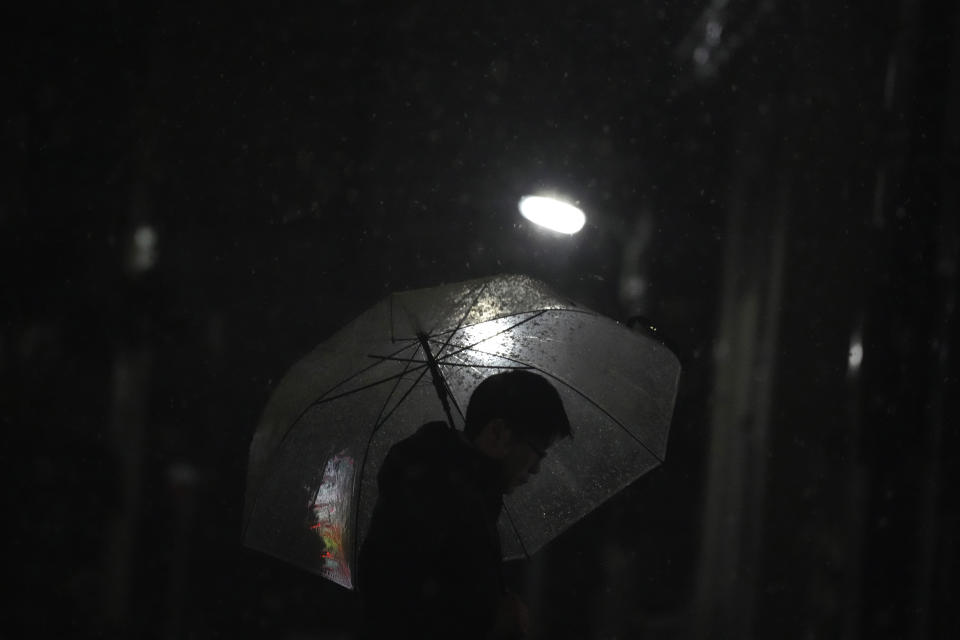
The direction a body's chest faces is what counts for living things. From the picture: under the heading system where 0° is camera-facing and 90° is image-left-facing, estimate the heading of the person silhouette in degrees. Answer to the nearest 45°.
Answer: approximately 270°
